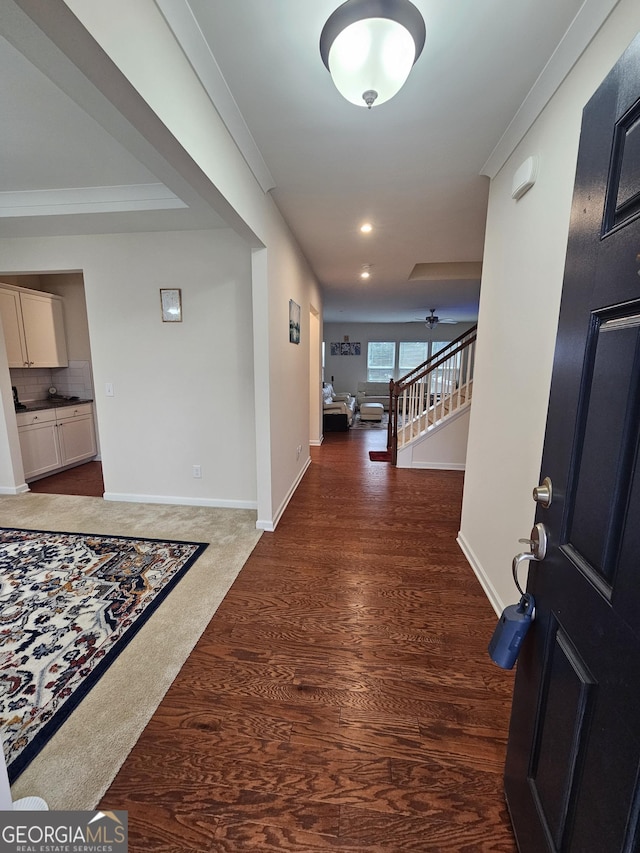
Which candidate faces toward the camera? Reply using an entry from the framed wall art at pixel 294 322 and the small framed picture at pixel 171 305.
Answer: the small framed picture

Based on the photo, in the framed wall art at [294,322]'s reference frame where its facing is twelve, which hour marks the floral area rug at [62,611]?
The floral area rug is roughly at 4 o'clock from the framed wall art.

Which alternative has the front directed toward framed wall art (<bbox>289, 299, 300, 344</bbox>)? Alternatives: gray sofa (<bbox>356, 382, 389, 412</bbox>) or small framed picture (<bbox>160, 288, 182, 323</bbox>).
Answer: the gray sofa

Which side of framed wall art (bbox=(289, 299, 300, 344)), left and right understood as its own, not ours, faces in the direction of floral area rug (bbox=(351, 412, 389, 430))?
left

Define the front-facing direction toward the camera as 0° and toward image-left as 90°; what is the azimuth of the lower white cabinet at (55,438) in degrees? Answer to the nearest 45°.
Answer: approximately 315°

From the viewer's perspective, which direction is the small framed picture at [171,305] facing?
toward the camera

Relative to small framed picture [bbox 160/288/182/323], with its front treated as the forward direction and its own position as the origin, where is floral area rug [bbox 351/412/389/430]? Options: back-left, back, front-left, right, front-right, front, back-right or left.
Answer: back-left

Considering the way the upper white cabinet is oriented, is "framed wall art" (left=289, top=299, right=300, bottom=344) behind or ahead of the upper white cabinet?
ahead

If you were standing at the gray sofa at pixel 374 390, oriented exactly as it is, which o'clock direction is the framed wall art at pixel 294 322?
The framed wall art is roughly at 12 o'clock from the gray sofa.

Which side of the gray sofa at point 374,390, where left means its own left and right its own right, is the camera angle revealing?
front

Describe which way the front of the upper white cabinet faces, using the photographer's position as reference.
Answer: facing the viewer and to the right of the viewer

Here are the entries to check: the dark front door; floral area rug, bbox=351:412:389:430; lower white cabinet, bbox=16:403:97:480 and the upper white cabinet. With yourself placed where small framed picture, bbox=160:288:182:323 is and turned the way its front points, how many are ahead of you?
1

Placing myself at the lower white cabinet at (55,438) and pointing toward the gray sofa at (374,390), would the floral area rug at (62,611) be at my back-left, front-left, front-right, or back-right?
back-right

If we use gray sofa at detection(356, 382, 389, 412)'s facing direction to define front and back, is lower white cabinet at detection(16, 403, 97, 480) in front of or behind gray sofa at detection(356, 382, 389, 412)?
in front
